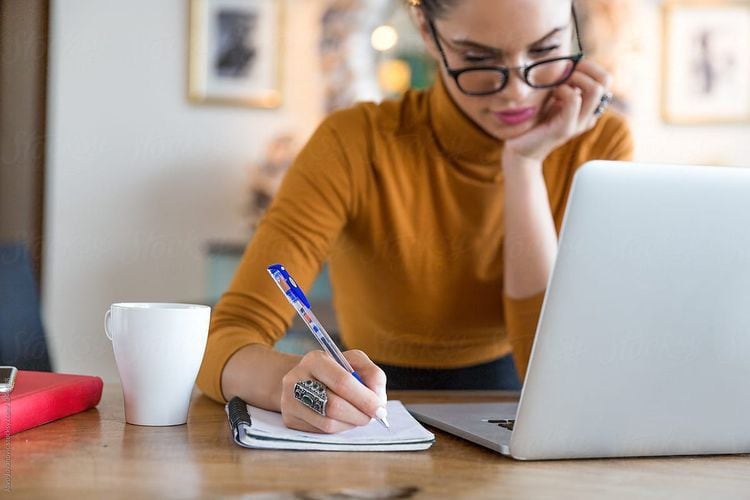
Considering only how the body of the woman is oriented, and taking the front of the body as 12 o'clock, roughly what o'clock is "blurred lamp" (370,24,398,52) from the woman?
The blurred lamp is roughly at 6 o'clock from the woman.

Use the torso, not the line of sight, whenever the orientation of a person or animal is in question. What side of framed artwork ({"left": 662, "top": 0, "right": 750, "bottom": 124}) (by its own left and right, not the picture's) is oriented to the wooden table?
front

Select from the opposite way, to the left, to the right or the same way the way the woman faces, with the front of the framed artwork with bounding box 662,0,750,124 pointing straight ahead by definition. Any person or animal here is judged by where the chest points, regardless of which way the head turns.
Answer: the same way

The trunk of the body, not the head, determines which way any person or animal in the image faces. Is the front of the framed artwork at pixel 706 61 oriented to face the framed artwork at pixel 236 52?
no

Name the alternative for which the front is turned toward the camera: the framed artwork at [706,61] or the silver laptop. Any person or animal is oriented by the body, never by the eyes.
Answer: the framed artwork

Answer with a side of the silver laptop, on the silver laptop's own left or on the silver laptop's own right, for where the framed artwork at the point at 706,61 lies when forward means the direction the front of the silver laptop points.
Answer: on the silver laptop's own right

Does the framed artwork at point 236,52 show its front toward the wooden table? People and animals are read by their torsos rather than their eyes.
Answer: yes

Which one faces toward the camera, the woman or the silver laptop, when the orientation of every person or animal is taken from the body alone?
the woman

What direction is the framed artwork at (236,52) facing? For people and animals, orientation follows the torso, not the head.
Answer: toward the camera

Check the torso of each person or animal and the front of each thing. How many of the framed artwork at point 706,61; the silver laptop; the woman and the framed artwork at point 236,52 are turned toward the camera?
3

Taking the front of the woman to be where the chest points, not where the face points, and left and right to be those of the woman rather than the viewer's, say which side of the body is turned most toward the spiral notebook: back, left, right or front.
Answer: front

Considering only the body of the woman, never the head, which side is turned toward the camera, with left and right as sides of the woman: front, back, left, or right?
front

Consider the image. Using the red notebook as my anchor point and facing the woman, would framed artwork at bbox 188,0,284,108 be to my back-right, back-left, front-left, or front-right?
front-left
